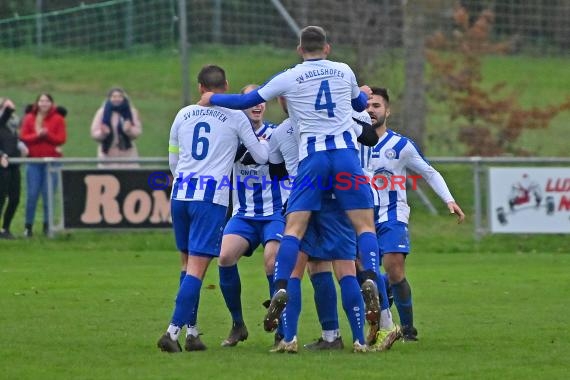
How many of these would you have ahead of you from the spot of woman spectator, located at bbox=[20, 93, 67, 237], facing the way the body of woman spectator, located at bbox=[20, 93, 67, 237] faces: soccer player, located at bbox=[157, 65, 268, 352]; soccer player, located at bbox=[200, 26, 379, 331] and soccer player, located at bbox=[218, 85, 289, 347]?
3

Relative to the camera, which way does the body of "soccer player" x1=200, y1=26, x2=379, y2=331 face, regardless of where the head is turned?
away from the camera

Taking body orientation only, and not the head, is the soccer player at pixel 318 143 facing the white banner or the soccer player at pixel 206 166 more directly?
the white banner

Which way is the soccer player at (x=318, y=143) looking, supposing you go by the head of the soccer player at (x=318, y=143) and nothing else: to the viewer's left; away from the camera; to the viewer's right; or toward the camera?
away from the camera

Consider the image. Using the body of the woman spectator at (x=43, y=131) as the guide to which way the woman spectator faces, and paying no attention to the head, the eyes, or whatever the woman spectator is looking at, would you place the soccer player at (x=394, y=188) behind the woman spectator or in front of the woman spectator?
in front

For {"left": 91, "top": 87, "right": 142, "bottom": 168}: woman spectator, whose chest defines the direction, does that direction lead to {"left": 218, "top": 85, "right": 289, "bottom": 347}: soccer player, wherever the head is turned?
yes

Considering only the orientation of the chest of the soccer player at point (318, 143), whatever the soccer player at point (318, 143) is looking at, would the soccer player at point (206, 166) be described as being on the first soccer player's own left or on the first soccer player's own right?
on the first soccer player's own left

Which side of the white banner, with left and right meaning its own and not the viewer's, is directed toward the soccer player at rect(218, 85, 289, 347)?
front

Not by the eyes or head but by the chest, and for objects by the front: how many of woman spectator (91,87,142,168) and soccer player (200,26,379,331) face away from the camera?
1

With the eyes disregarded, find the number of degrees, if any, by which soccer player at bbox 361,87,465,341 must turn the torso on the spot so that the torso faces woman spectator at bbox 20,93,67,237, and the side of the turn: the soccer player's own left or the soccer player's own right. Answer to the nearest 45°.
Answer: approximately 90° to the soccer player's own right

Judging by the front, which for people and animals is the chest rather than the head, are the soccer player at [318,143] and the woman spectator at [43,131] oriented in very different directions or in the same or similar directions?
very different directions
